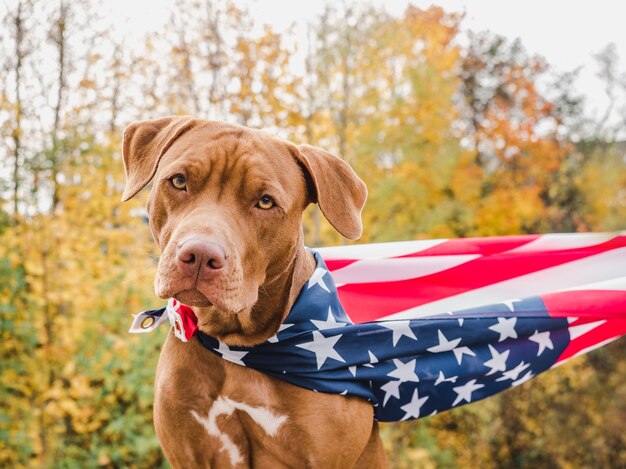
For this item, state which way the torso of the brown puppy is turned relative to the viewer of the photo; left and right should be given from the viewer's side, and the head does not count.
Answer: facing the viewer and to the left of the viewer
